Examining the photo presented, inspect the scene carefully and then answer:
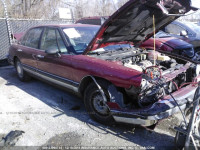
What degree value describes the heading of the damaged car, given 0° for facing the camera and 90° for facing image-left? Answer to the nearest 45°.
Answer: approximately 315°

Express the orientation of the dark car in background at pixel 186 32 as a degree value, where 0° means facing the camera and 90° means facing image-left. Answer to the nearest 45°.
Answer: approximately 315°

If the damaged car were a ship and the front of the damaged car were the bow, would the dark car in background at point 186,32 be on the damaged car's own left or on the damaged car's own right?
on the damaged car's own left
